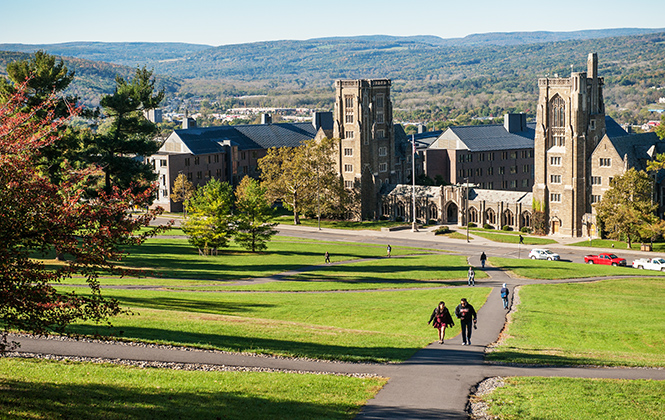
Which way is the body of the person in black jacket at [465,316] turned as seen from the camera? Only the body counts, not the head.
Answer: toward the camera

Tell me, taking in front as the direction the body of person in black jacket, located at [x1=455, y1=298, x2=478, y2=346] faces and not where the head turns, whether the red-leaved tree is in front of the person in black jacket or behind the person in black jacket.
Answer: in front
